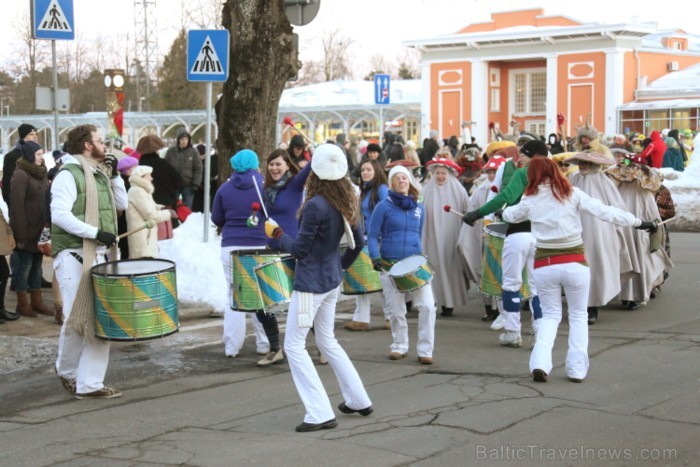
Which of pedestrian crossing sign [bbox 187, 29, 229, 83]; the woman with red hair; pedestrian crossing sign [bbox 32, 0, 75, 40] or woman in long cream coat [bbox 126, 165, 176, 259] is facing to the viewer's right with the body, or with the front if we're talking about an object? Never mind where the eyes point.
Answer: the woman in long cream coat

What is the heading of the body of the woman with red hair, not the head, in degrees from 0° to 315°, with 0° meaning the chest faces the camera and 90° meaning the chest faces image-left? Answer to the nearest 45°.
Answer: approximately 180°

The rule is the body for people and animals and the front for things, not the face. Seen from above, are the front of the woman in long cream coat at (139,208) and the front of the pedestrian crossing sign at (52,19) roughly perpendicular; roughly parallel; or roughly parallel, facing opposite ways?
roughly perpendicular

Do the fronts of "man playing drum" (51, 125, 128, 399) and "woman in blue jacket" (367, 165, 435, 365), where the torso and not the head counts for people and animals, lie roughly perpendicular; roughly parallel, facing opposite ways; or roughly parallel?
roughly perpendicular

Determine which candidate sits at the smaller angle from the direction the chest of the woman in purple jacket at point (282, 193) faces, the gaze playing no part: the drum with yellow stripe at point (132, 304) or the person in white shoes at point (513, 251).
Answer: the drum with yellow stripe

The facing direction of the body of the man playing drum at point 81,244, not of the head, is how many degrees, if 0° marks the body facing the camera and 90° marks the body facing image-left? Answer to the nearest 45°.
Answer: approximately 270°

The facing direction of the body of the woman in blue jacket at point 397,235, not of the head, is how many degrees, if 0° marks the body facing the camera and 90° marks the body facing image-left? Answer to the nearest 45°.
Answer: approximately 0°

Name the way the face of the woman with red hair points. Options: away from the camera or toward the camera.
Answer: away from the camera

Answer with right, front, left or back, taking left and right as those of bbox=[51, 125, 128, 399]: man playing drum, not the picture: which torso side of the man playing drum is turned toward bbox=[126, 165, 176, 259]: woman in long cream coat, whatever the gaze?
left

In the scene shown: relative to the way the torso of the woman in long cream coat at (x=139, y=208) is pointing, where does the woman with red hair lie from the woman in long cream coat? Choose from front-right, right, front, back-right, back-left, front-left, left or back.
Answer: front-right

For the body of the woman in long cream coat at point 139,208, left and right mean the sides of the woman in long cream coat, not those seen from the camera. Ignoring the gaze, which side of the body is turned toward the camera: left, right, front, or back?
right
